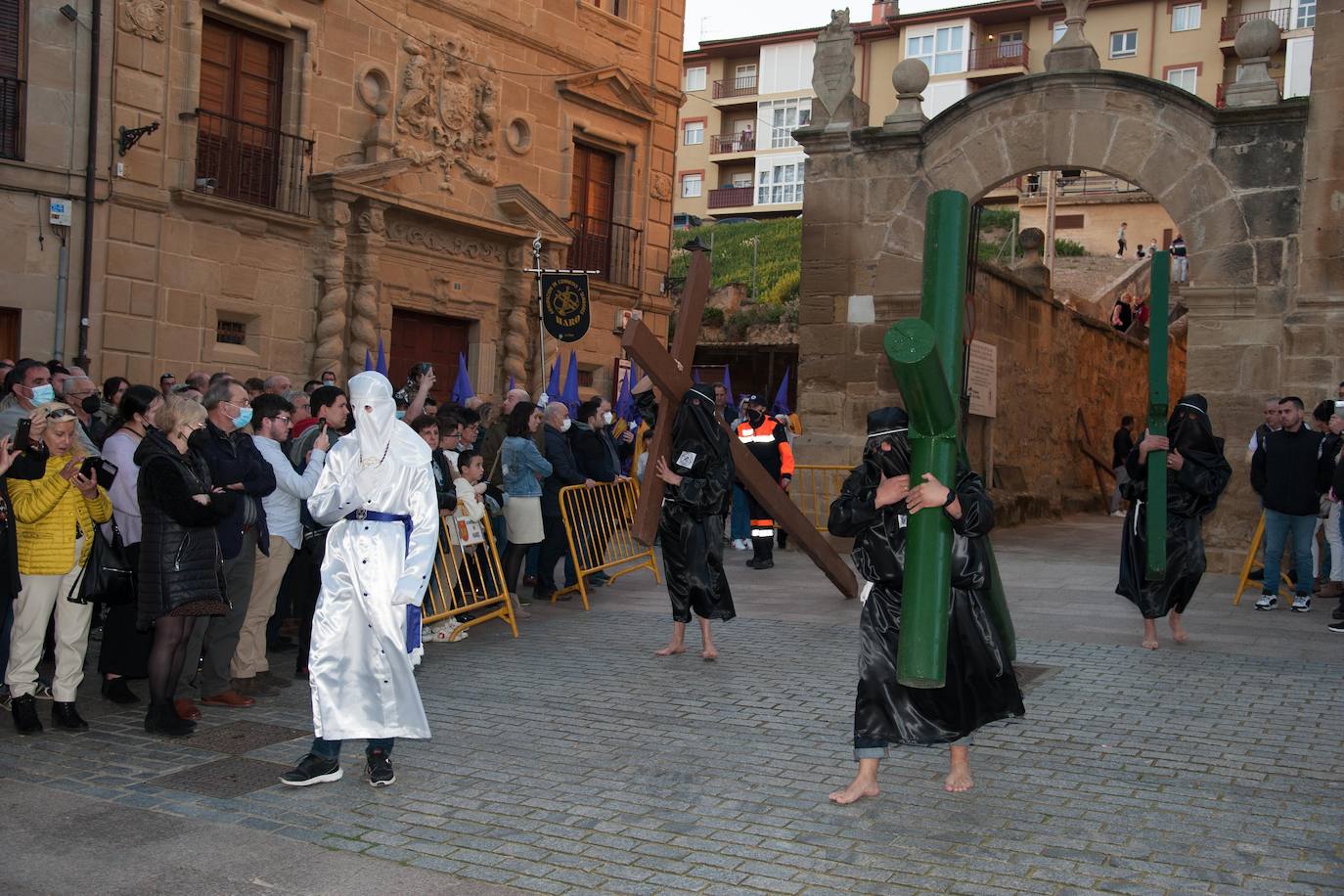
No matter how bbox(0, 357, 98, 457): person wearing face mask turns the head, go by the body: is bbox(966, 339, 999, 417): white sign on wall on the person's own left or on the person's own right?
on the person's own left

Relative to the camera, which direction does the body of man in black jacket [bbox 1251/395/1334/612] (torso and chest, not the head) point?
toward the camera

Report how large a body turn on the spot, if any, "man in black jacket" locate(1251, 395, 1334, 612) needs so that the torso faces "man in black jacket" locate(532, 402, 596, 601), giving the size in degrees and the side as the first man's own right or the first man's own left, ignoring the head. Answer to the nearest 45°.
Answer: approximately 90° to the first man's own right

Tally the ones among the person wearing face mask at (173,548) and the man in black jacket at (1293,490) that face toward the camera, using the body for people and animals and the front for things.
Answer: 1

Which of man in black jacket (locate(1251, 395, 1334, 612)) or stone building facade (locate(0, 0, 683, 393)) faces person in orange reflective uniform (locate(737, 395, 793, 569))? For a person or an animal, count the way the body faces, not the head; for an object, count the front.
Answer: the stone building facade

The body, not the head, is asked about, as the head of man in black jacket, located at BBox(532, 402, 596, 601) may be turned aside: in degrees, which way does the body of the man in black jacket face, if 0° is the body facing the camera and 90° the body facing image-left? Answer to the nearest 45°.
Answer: approximately 270°

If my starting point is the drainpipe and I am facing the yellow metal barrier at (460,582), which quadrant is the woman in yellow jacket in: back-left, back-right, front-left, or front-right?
front-right

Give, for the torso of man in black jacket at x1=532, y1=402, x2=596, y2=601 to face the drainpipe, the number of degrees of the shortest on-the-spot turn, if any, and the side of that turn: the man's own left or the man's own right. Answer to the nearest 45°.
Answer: approximately 135° to the man's own left

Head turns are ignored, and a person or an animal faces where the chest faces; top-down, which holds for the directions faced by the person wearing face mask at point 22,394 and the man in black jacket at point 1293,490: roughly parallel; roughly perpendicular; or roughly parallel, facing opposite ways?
roughly perpendicular

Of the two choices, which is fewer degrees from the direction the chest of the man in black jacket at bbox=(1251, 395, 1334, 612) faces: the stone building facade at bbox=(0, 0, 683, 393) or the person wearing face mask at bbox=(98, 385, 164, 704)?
the person wearing face mask

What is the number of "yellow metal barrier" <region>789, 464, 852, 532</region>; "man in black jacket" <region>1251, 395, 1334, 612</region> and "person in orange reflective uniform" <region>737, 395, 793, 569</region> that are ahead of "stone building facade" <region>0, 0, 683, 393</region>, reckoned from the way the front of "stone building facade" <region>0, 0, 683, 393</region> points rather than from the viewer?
3

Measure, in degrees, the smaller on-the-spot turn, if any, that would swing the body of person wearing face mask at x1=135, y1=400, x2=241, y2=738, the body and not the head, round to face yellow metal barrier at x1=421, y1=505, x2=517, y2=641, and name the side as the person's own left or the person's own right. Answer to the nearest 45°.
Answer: approximately 45° to the person's own left

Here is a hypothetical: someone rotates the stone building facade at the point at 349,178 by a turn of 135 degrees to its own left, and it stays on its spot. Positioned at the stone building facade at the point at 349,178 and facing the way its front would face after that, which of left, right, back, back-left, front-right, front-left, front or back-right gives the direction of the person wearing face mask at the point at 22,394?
back

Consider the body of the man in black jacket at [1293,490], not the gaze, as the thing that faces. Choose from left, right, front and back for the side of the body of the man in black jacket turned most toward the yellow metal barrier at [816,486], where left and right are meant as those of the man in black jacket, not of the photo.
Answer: right

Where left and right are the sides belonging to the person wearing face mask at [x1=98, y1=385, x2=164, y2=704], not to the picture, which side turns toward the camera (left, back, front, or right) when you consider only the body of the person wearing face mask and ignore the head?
right
